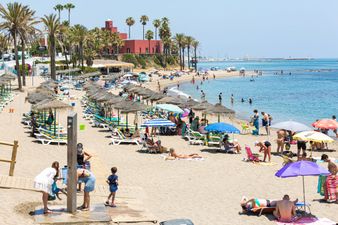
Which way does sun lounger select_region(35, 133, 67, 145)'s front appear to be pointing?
to the viewer's right

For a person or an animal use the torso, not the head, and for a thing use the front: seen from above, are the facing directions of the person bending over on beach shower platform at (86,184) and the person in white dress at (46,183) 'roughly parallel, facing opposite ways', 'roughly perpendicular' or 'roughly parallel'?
roughly parallel, facing opposite ways

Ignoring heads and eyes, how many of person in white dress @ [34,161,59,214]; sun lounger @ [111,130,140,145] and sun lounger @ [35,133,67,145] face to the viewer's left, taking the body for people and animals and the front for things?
0

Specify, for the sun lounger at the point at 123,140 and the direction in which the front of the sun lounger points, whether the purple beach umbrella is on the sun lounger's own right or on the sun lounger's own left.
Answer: on the sun lounger's own right

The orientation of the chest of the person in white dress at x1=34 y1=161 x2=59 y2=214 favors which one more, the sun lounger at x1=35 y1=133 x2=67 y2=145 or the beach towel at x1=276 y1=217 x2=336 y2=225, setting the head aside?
the beach towel

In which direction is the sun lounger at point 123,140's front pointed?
to the viewer's right

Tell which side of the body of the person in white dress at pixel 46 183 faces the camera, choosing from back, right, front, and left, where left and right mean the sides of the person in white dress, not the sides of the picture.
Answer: right

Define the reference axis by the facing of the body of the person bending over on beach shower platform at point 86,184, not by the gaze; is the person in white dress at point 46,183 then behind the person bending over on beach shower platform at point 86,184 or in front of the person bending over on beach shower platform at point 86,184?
in front

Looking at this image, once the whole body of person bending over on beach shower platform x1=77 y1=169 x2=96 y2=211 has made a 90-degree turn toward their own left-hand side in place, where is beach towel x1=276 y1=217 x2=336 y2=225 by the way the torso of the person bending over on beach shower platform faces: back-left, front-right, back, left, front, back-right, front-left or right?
left

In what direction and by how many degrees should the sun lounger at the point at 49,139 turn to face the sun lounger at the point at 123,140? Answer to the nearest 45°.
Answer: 0° — it already faces it

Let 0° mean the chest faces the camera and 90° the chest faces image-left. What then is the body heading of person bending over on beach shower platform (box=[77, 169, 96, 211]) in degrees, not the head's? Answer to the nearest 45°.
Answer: approximately 90°

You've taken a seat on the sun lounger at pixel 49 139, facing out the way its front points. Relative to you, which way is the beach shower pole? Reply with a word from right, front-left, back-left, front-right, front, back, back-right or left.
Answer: right

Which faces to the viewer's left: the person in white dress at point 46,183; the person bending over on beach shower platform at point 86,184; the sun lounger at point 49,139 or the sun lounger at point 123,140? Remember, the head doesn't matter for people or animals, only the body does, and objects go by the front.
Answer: the person bending over on beach shower platform at point 86,184

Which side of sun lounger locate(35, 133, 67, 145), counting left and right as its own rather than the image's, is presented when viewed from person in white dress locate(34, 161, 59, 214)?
right

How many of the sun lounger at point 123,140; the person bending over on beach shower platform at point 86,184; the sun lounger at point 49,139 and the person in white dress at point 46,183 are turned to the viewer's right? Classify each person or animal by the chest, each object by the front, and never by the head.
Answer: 3

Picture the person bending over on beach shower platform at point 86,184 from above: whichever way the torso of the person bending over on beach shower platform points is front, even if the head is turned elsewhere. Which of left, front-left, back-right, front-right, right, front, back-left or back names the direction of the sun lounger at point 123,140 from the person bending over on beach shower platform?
right

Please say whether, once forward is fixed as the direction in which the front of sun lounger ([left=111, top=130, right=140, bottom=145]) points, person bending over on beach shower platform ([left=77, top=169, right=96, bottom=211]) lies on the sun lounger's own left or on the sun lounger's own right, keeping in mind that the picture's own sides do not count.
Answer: on the sun lounger's own right
